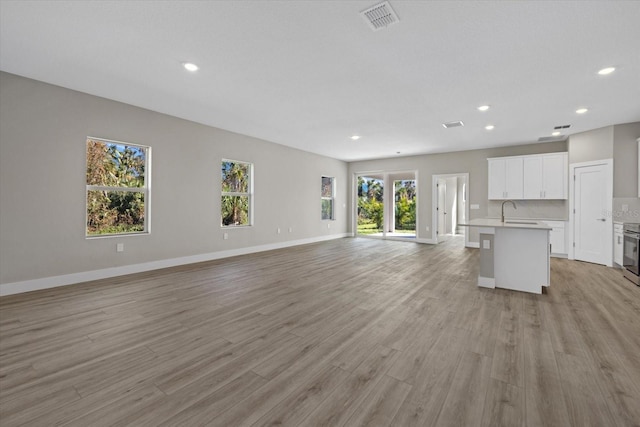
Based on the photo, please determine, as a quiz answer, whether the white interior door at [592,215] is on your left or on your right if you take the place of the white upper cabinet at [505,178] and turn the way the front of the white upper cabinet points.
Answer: on your left

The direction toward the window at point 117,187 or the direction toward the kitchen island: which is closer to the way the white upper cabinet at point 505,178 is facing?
the kitchen island

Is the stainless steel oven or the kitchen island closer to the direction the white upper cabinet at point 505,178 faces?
the kitchen island

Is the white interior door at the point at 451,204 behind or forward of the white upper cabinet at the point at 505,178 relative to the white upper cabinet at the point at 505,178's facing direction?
behind

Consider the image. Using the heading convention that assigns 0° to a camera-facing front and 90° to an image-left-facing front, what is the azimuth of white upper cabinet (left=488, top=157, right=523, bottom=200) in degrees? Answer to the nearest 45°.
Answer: approximately 0°

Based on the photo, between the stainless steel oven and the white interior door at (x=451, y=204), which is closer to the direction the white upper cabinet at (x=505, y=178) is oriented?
the stainless steel oven

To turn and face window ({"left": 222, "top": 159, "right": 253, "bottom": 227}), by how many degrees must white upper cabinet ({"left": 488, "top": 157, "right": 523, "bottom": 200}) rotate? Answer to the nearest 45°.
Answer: approximately 45° to its right

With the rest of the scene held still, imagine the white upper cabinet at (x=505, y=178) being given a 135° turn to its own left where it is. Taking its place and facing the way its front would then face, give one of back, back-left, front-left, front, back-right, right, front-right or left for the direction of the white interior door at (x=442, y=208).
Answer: left
